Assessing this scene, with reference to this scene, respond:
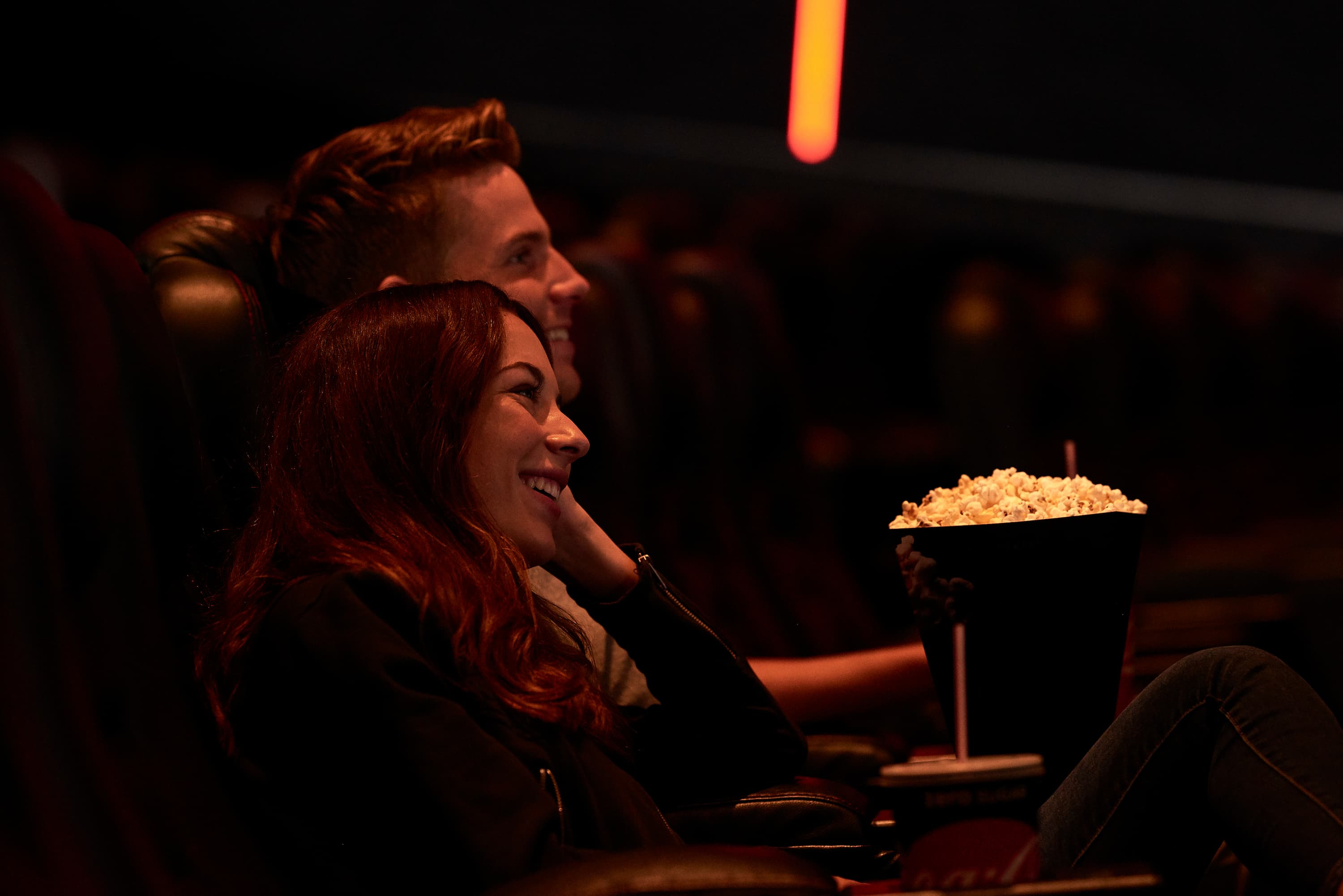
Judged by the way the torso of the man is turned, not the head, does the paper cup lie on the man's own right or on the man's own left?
on the man's own right

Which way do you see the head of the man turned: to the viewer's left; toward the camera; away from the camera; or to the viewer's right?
to the viewer's right

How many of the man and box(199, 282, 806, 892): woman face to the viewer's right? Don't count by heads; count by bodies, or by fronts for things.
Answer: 2

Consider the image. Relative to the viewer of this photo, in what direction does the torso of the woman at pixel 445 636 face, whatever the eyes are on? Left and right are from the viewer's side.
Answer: facing to the right of the viewer

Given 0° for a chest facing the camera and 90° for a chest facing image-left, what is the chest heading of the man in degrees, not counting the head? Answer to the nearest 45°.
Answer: approximately 270°

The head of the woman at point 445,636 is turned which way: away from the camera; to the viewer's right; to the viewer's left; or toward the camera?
to the viewer's right
